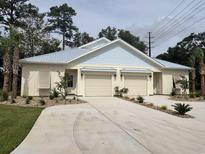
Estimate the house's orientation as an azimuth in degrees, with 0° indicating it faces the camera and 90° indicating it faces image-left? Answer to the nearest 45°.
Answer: approximately 0°
